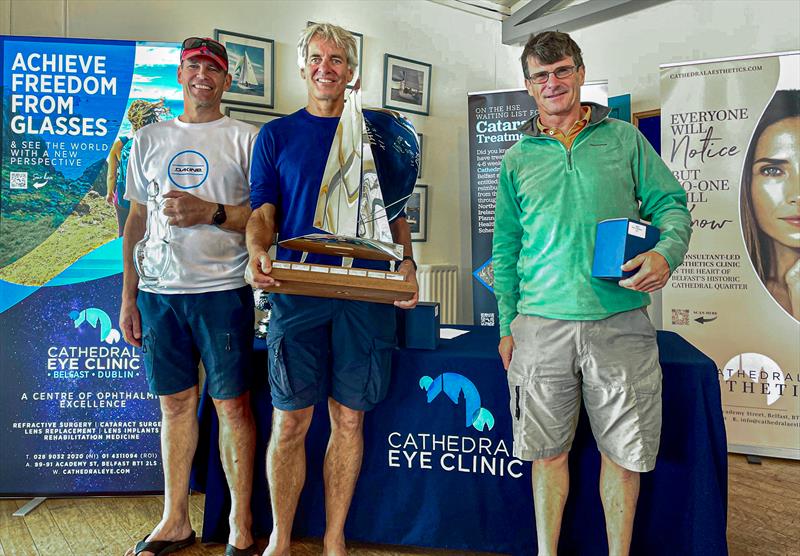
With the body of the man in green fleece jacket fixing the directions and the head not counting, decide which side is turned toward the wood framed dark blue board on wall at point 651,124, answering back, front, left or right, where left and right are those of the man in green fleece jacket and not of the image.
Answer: back

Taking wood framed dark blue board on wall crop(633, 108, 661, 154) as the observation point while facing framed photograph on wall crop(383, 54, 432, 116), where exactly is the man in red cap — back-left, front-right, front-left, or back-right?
front-left

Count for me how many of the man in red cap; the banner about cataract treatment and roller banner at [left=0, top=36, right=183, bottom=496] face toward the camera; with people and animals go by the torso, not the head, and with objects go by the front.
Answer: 3

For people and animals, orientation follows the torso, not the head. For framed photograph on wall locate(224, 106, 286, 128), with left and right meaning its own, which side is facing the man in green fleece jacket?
front

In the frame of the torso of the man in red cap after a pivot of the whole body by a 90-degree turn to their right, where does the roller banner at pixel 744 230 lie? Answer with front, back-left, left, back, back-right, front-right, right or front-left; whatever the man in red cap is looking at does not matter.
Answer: back

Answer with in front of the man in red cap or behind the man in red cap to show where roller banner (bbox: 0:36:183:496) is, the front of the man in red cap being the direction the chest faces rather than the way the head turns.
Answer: behind

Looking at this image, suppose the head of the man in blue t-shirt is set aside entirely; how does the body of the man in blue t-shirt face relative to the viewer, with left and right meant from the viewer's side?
facing the viewer

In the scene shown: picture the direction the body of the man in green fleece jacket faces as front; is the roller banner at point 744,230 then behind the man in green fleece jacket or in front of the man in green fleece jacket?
behind

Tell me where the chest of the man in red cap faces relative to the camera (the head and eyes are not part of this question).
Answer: toward the camera

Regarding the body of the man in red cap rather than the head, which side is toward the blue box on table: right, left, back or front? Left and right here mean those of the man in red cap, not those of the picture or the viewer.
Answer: left

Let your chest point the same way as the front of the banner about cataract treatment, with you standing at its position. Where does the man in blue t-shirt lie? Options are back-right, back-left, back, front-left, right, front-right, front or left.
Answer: front

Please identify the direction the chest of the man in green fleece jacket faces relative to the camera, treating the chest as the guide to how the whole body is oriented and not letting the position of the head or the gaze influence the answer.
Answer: toward the camera
